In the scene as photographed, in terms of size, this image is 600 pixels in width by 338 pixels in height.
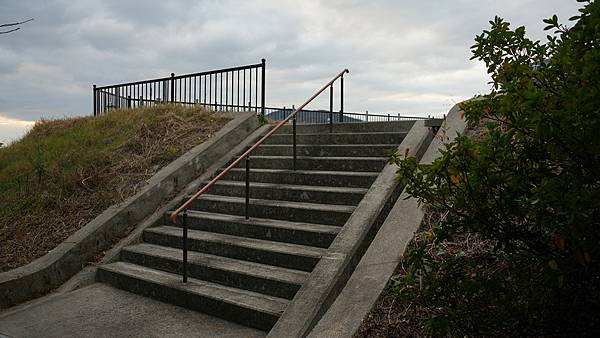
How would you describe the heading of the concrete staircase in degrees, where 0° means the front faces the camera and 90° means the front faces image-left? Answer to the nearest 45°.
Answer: approximately 45°

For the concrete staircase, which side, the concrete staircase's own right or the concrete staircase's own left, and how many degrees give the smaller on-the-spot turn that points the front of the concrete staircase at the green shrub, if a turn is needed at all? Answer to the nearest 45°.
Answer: approximately 45° to the concrete staircase's own left

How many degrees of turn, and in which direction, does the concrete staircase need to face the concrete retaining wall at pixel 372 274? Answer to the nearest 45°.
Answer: approximately 90° to its left
